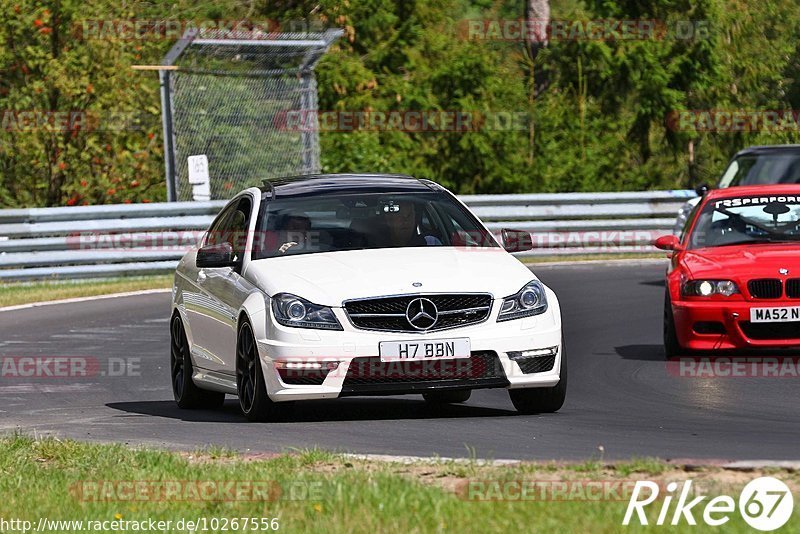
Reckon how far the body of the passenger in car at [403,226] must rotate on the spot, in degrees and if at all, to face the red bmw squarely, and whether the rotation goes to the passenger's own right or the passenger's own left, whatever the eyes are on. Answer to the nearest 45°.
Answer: approximately 135° to the passenger's own left

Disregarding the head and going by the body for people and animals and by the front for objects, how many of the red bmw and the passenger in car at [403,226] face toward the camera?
2

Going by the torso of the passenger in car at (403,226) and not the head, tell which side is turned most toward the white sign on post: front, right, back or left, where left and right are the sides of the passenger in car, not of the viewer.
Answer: back

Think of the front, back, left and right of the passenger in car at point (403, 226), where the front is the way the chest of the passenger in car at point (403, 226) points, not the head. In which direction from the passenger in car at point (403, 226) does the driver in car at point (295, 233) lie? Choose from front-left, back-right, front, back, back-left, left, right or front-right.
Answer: right

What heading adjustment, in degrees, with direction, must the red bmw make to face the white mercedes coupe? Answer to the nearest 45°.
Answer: approximately 45° to its right

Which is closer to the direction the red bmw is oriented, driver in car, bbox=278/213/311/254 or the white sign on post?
the driver in car

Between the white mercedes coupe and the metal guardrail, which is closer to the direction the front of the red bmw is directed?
the white mercedes coupe

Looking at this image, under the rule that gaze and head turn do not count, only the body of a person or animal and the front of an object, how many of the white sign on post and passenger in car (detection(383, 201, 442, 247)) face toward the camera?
2

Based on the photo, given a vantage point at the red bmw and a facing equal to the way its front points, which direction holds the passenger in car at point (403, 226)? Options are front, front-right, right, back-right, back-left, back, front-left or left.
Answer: front-right

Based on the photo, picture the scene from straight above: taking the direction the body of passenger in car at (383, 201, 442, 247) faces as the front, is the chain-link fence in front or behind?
behind

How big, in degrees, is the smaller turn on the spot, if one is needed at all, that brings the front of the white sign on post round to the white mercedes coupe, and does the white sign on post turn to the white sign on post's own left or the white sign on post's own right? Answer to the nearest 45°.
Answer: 0° — it already faces it

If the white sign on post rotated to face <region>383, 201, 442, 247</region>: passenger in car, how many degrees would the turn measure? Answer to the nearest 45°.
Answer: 0° — it already faces them

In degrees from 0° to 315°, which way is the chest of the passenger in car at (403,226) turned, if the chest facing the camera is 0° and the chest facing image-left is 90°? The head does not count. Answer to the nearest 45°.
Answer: approximately 0°
